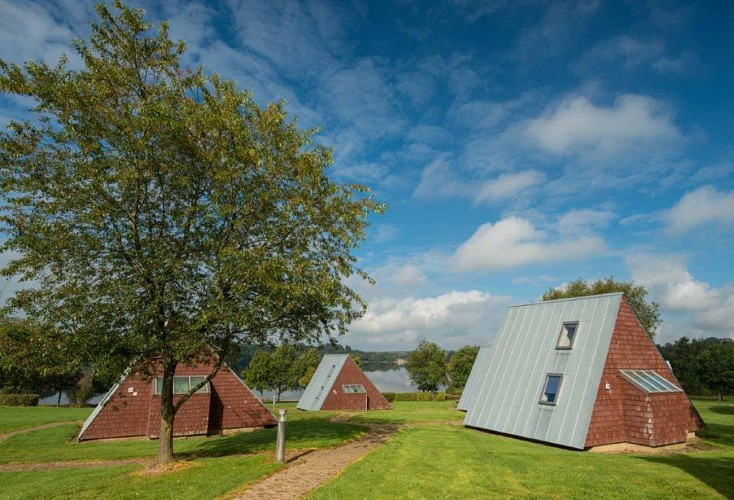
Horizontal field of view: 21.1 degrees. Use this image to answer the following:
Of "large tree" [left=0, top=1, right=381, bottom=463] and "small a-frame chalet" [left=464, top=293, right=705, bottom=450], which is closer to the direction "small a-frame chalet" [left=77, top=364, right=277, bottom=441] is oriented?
the large tree

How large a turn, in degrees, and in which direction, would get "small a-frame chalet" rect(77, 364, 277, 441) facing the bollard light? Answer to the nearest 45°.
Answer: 0° — it already faces it

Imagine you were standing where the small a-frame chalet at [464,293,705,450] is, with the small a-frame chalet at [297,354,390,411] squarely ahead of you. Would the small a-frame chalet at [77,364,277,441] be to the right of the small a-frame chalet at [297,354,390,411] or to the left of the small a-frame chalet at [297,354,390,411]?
left
